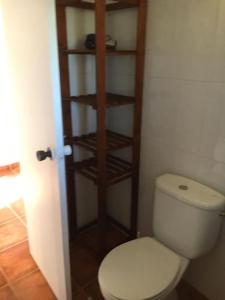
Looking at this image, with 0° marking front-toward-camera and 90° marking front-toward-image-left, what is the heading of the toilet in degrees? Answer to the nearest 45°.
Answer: approximately 45°

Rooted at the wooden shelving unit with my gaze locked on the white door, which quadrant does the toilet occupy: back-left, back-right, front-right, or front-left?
front-left

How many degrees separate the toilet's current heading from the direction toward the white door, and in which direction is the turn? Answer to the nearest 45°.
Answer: approximately 45° to its right

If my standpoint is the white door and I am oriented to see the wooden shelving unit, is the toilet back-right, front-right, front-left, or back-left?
front-right

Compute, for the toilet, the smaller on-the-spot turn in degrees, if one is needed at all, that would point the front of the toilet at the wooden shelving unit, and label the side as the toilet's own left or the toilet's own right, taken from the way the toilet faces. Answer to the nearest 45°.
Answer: approximately 90° to the toilet's own right

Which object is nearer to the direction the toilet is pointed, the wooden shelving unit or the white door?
the white door
